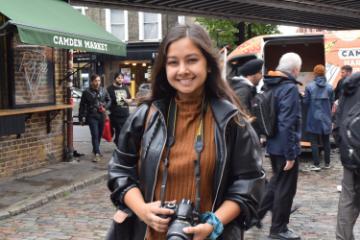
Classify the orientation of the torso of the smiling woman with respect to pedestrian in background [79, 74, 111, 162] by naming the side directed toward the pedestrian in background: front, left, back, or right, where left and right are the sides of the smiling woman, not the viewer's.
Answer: back

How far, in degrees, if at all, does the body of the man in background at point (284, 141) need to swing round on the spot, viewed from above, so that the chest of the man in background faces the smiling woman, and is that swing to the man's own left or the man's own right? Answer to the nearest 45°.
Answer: approximately 90° to the man's own right

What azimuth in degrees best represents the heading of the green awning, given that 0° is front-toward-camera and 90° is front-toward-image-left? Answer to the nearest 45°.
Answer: approximately 315°

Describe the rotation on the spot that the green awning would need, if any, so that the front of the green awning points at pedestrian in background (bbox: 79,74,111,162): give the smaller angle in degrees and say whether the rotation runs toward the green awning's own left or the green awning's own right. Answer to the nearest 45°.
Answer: approximately 135° to the green awning's own left

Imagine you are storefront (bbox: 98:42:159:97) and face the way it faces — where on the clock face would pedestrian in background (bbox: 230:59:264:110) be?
The pedestrian in background is roughly at 12 o'clock from the storefront.

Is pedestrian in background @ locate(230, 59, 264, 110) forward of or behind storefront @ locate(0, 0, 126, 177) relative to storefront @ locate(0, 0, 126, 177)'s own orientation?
forward

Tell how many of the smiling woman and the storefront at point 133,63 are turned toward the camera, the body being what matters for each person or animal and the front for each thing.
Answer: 2
